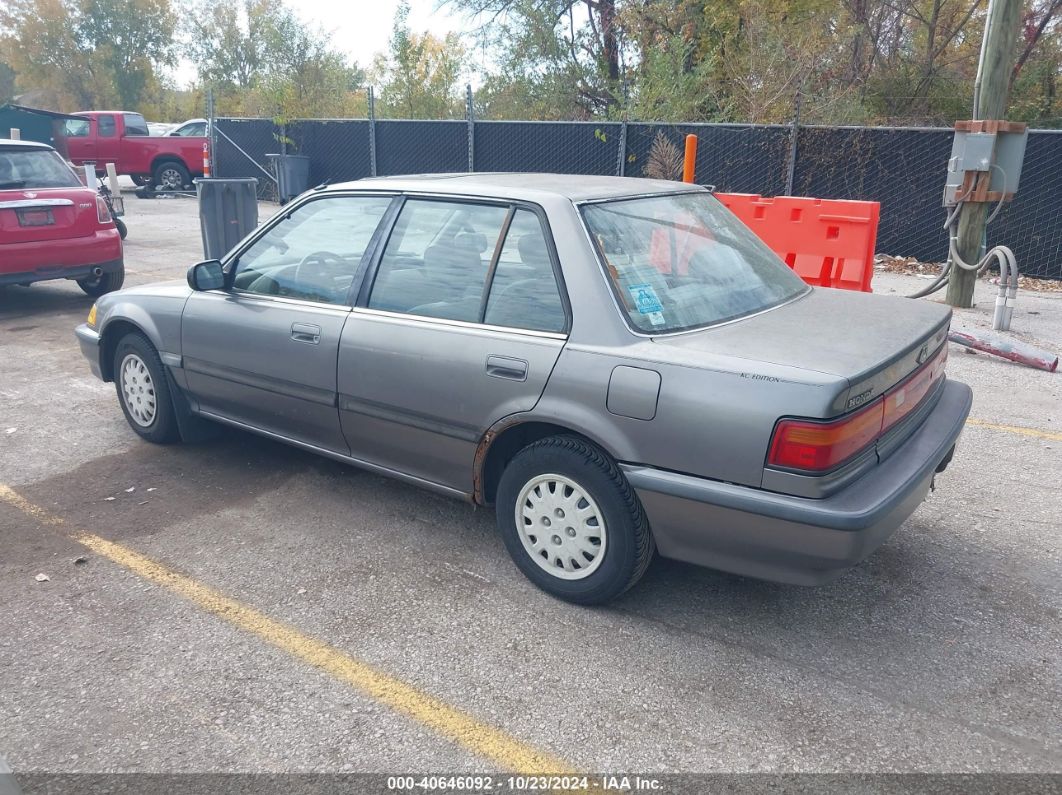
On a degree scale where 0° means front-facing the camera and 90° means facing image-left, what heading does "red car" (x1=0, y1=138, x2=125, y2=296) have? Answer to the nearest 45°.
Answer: approximately 180°

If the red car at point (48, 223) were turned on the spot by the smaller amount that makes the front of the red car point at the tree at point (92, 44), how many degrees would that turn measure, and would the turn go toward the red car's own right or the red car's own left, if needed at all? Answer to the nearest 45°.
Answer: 0° — it already faces it

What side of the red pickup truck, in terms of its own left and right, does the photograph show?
left

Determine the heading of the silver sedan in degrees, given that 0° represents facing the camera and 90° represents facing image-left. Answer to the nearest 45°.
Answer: approximately 135°

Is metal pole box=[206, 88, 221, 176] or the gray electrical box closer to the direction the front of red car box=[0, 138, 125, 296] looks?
the metal pole

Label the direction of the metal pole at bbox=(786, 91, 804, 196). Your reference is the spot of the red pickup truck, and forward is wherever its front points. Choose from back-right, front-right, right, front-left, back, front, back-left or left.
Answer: back-left

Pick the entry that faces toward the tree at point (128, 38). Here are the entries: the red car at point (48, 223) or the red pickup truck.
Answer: the red car

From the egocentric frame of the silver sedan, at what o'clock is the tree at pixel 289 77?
The tree is roughly at 1 o'clock from the silver sedan.

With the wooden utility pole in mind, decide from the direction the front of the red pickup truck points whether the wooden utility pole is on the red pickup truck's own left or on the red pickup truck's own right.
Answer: on the red pickup truck's own left

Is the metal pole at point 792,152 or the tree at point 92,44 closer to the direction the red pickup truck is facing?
the tree

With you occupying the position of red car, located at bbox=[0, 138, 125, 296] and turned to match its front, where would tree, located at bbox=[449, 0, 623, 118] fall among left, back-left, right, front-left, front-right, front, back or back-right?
front-right

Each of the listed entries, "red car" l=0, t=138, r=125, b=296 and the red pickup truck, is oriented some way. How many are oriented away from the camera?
1
